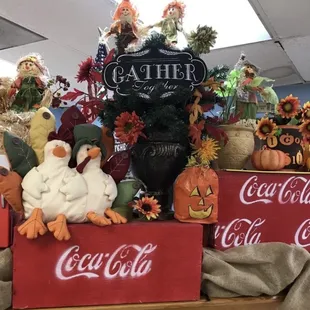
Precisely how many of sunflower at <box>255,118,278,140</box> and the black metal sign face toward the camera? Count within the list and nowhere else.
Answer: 2

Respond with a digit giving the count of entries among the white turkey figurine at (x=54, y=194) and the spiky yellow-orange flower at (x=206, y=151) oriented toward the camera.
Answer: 2

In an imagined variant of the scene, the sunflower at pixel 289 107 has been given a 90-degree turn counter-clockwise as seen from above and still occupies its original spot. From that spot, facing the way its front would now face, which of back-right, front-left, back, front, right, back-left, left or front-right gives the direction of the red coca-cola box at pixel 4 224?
back-right

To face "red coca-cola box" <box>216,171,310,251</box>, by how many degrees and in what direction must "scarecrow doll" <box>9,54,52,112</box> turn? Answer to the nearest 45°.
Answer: approximately 45° to its left

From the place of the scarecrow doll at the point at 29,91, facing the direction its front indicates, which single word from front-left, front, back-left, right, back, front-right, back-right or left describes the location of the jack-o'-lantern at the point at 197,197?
front-left
